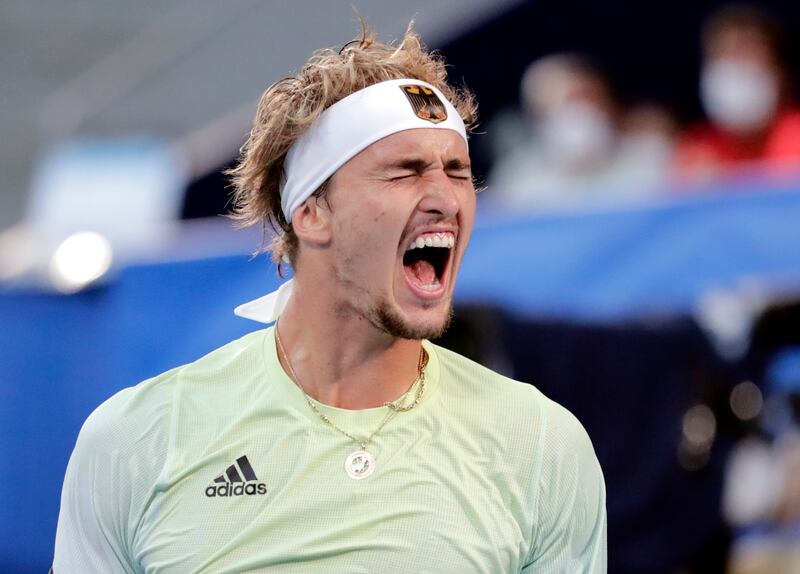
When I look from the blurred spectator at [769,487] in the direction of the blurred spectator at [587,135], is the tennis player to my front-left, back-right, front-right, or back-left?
back-left

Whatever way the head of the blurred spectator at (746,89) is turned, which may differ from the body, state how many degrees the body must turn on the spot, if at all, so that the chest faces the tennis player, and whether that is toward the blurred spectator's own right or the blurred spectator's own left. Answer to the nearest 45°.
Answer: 0° — they already face them

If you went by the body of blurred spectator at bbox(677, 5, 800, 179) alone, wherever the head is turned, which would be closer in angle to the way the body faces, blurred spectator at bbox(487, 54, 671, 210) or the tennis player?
the tennis player

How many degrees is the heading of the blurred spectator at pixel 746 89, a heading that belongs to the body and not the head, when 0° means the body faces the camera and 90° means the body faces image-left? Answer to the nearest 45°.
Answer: approximately 0°

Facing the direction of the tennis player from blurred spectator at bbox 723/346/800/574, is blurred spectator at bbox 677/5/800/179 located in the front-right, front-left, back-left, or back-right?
back-right

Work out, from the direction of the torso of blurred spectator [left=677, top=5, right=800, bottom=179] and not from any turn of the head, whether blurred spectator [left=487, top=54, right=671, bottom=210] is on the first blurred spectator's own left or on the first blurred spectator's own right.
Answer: on the first blurred spectator's own right

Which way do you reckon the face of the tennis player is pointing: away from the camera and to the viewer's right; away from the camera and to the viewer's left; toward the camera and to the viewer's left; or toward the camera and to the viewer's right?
toward the camera and to the viewer's right

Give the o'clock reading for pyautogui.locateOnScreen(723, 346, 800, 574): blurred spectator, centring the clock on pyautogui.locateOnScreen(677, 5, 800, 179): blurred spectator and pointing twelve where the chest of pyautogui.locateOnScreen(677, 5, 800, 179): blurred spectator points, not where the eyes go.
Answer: pyautogui.locateOnScreen(723, 346, 800, 574): blurred spectator is roughly at 12 o'clock from pyautogui.locateOnScreen(677, 5, 800, 179): blurred spectator.
